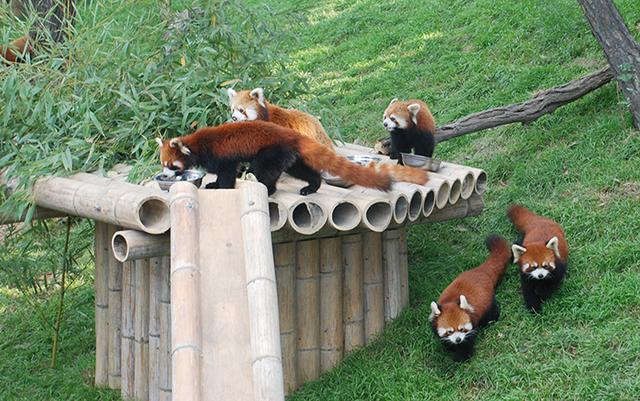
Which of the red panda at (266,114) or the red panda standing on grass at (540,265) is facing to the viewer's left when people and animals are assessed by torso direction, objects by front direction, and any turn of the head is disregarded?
the red panda

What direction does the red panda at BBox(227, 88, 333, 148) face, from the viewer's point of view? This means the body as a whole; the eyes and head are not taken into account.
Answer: to the viewer's left

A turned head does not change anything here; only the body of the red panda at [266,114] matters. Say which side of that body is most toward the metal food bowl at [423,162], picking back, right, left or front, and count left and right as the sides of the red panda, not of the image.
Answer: back

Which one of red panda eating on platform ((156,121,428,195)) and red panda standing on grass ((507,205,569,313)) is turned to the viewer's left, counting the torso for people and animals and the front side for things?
the red panda eating on platform

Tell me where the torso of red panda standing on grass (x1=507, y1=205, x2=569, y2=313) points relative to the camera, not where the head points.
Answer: toward the camera

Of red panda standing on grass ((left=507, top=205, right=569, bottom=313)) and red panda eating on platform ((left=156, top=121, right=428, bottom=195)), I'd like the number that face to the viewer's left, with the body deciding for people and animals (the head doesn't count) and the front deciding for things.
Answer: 1

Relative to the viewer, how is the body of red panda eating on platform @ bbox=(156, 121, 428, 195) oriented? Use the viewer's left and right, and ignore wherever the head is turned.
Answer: facing to the left of the viewer

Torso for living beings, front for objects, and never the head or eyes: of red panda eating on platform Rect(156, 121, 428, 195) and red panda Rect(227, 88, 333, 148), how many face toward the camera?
0
